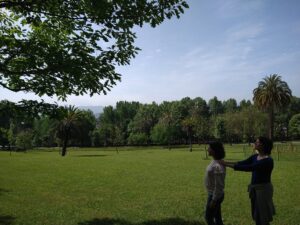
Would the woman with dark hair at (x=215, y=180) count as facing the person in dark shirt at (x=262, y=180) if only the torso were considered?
no
